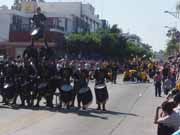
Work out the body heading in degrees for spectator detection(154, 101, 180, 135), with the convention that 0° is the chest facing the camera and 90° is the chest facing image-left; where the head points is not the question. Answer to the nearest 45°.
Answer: approximately 90°
